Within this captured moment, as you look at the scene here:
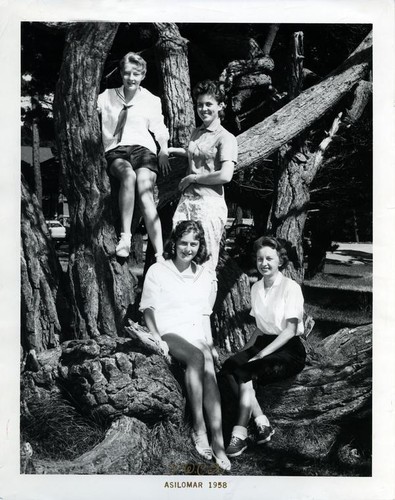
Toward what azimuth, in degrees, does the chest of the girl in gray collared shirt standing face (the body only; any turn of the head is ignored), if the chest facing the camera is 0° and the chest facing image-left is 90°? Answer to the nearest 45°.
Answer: approximately 45°
